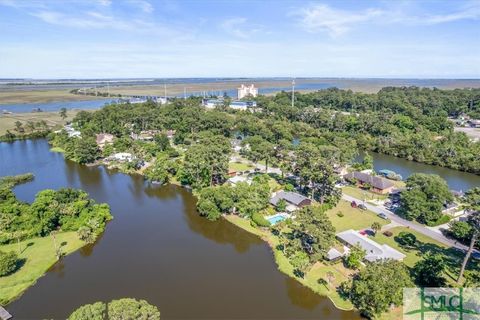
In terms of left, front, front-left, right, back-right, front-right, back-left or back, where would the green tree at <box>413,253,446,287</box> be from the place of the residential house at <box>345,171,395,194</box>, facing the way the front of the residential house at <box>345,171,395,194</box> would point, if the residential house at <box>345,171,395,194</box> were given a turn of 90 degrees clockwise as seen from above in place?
back-left

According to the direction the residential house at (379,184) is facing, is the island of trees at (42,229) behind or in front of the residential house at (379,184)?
in front

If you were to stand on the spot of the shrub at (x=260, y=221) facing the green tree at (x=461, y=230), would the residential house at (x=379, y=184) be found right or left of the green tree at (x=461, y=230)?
left

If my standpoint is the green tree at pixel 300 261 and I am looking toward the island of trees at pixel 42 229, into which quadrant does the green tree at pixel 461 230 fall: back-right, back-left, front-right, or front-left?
back-right

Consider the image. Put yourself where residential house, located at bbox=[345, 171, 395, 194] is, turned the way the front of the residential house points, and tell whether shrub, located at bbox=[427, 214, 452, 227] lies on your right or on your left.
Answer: on your left

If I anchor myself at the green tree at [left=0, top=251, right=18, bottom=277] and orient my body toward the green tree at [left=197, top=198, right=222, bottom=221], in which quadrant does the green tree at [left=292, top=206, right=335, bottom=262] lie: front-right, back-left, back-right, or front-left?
front-right

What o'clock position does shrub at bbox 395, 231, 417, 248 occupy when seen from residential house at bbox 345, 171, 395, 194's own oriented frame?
The shrub is roughly at 10 o'clock from the residential house.

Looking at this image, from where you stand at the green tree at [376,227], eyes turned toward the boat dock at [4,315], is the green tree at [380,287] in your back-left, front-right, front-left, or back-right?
front-left

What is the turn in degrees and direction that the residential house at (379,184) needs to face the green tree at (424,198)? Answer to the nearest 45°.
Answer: approximately 90° to its left

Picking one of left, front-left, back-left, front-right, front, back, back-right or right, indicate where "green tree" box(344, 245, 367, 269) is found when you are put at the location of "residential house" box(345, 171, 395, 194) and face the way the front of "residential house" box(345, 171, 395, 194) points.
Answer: front-left

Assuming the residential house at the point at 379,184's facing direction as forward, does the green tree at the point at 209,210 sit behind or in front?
in front

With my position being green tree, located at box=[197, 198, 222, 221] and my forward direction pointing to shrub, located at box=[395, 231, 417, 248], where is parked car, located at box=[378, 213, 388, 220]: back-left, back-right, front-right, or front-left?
front-left

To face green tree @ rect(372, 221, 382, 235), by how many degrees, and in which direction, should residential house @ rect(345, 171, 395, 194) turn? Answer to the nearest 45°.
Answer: approximately 45° to its left

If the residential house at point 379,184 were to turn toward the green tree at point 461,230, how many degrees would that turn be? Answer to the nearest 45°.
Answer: approximately 90° to its left
